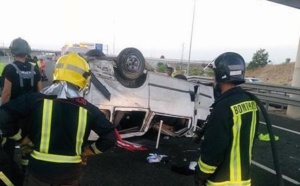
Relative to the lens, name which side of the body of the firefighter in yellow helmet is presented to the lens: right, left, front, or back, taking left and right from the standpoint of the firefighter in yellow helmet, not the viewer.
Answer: back

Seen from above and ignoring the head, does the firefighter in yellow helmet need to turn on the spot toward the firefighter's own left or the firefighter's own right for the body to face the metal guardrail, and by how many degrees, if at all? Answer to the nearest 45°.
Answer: approximately 45° to the firefighter's own right

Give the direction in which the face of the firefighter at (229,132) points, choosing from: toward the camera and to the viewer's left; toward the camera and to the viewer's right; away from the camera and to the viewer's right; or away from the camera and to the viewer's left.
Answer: away from the camera and to the viewer's left

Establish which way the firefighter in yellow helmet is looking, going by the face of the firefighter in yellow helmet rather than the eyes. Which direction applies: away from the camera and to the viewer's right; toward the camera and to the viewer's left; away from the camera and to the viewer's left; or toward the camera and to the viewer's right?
away from the camera and to the viewer's right

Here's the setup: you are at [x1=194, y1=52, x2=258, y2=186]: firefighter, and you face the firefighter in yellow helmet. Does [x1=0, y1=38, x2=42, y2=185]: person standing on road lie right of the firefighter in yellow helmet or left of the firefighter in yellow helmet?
right

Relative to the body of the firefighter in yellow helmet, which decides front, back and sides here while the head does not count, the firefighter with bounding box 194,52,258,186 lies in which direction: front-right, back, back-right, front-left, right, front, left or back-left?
right

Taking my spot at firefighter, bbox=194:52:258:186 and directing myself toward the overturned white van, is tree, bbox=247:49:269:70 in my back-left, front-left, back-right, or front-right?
front-right

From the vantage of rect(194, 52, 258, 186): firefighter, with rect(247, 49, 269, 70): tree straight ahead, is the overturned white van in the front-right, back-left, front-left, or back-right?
front-left

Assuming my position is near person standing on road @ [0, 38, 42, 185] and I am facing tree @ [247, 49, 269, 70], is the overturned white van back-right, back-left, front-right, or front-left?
front-right
